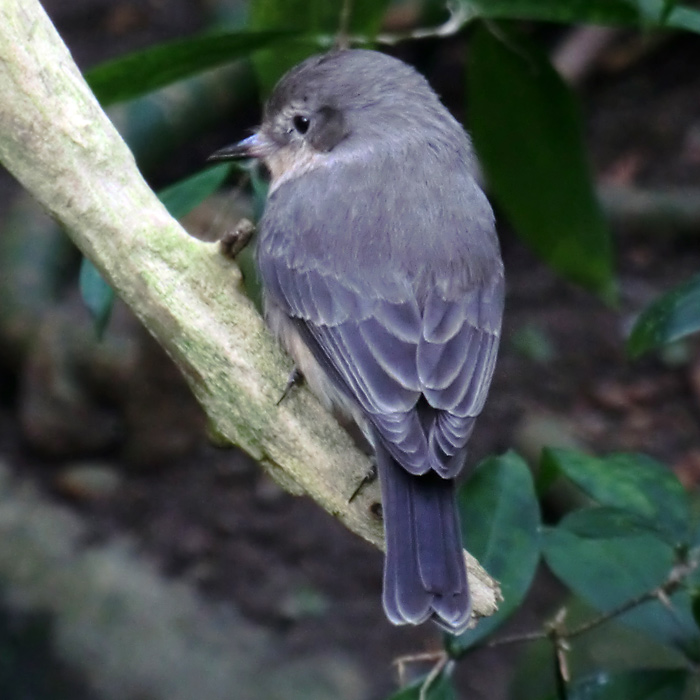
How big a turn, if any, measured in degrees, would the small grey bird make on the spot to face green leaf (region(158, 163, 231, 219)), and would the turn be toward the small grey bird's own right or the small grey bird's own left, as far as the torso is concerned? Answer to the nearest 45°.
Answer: approximately 45° to the small grey bird's own left

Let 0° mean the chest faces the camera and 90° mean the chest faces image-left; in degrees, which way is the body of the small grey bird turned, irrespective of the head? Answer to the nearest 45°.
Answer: approximately 135°

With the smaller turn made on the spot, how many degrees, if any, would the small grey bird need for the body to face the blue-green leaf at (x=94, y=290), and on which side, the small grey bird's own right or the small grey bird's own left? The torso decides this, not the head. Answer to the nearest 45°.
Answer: approximately 45° to the small grey bird's own left
